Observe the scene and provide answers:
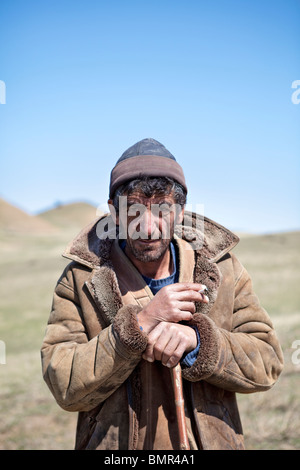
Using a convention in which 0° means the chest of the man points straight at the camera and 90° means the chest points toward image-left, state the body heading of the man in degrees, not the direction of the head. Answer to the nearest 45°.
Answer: approximately 0°
